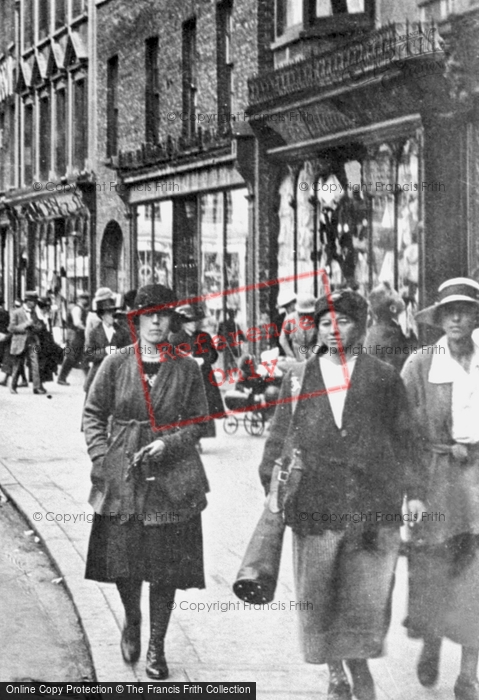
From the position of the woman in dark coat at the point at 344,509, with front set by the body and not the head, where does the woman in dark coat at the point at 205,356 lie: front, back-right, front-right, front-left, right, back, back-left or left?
back

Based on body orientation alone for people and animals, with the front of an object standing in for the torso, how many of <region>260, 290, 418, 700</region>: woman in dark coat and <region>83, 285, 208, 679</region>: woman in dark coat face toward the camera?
2

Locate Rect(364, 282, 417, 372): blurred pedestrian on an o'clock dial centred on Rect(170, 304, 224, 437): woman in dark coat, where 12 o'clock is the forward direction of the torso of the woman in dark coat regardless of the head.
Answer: The blurred pedestrian is roughly at 10 o'clock from the woman in dark coat.

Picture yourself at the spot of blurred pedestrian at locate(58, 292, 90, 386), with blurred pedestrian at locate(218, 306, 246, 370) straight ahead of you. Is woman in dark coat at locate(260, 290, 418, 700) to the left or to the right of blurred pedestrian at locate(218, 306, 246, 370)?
right

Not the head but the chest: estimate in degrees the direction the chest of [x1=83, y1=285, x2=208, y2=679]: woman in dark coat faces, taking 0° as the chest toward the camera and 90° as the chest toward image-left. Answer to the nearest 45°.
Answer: approximately 0°

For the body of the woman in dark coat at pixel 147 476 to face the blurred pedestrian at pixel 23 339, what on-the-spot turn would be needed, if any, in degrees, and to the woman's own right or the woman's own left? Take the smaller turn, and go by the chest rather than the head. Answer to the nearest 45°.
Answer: approximately 180°

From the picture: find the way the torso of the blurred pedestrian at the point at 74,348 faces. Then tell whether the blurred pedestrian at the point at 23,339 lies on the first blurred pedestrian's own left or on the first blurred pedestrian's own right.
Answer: on the first blurred pedestrian's own right

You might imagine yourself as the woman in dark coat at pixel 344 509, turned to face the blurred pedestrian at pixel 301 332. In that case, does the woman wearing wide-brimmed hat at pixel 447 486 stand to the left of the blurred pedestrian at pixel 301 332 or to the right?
right

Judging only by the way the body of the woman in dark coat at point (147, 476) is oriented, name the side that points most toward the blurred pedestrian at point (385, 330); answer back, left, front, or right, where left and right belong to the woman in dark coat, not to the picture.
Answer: back

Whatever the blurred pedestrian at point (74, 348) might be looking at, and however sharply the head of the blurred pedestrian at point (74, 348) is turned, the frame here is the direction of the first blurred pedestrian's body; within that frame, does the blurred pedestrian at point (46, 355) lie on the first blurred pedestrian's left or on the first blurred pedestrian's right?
on the first blurred pedestrian's right
